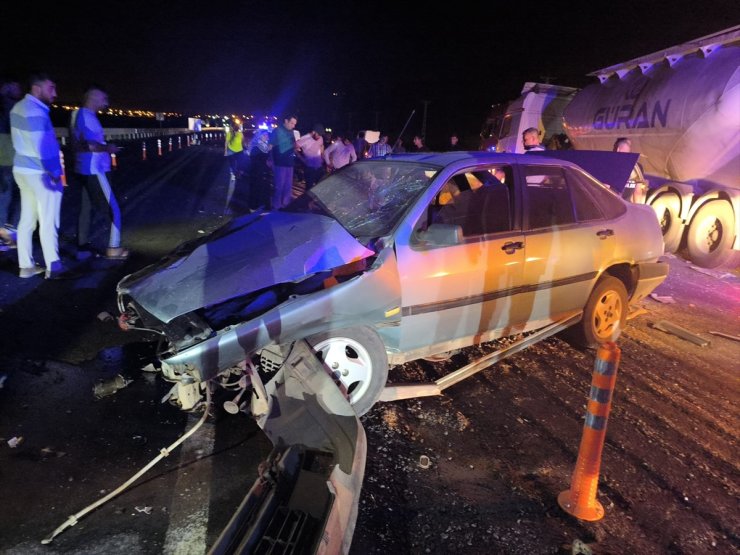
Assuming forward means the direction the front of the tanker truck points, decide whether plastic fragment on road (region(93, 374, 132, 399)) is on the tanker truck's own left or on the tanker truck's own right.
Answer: on the tanker truck's own left

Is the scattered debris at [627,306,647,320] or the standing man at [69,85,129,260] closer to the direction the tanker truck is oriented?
the standing man

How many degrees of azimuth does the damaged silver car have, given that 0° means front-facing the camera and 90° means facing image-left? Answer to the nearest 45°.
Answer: approximately 45°

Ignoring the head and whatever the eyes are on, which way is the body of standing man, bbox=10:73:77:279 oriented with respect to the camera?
to the viewer's right

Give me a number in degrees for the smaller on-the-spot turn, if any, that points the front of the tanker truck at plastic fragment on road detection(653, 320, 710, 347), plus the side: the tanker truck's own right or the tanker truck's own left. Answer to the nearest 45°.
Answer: approximately 135° to the tanker truck's own left

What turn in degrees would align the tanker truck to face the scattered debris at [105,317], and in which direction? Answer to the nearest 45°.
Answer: approximately 90° to its left

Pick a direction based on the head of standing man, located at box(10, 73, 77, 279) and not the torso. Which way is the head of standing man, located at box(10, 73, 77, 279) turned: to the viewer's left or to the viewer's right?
to the viewer's right

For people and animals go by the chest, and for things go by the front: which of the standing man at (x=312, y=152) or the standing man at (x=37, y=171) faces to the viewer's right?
the standing man at (x=37, y=171)
